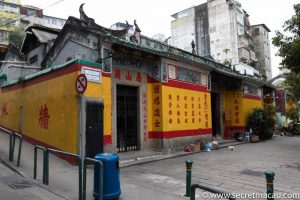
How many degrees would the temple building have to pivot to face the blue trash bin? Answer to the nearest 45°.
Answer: approximately 45° to its right

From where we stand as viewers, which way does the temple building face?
facing the viewer and to the right of the viewer

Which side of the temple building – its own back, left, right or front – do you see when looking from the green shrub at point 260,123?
left
